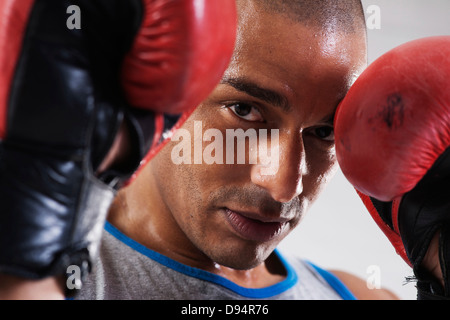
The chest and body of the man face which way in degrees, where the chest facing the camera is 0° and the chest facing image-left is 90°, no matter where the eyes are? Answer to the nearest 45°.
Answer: approximately 315°
